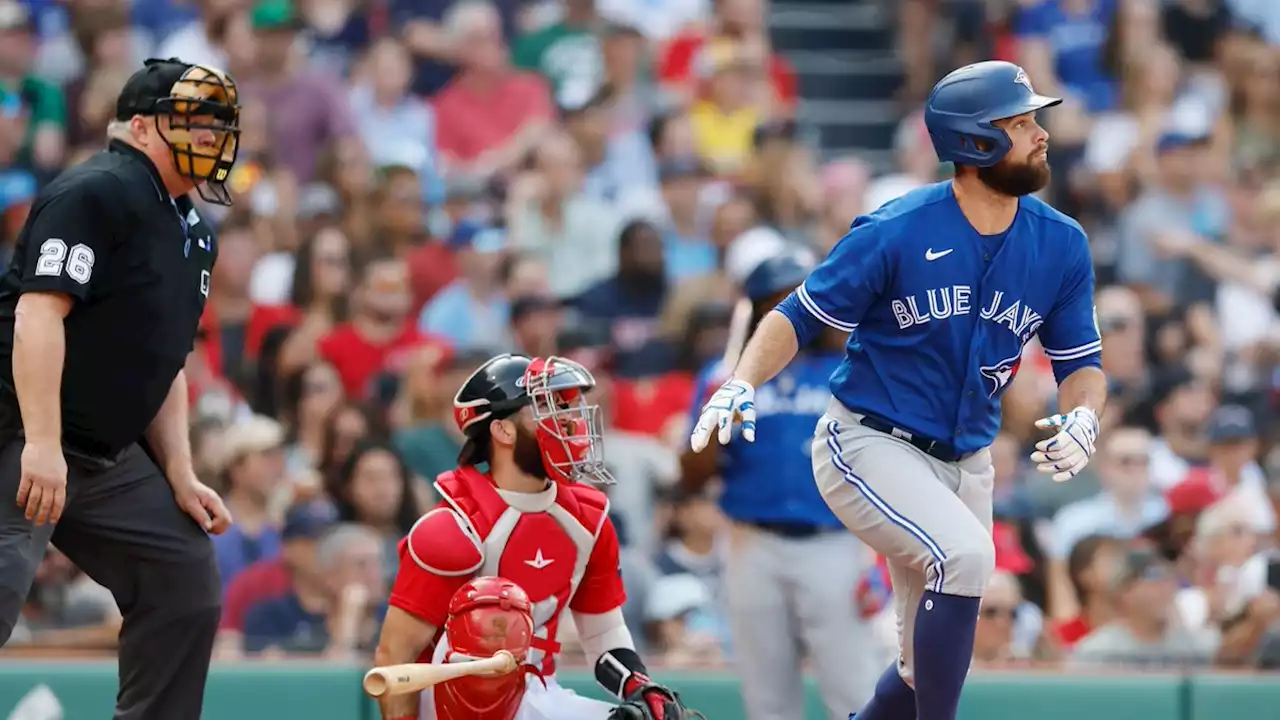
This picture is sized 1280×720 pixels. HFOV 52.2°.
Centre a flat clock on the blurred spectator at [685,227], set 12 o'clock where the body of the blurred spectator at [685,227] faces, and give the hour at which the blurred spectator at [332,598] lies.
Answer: the blurred spectator at [332,598] is roughly at 1 o'clock from the blurred spectator at [685,227].

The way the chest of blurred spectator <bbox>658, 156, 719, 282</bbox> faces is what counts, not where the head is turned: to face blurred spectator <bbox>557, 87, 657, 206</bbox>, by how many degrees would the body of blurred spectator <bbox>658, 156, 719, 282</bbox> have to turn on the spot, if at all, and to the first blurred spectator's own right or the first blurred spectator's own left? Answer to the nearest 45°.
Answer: approximately 135° to the first blurred spectator's own right

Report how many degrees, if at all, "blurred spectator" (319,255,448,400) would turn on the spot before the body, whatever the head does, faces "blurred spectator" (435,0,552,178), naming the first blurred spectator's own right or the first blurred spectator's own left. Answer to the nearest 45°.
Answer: approximately 135° to the first blurred spectator's own left

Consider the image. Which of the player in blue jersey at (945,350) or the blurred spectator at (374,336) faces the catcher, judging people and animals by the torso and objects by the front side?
the blurred spectator

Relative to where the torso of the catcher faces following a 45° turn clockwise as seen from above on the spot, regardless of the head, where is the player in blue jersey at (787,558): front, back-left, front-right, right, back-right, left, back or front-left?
back-left

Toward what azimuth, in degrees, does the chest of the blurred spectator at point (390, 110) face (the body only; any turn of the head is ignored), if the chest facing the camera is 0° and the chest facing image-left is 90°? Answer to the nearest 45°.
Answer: approximately 0°

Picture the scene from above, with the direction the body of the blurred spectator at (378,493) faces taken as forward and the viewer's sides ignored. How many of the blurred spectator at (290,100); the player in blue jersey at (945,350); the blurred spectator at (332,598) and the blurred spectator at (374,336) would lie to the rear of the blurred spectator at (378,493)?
2

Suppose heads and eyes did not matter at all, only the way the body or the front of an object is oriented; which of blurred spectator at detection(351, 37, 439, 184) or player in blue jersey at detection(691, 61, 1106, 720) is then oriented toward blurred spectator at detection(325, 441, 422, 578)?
blurred spectator at detection(351, 37, 439, 184)

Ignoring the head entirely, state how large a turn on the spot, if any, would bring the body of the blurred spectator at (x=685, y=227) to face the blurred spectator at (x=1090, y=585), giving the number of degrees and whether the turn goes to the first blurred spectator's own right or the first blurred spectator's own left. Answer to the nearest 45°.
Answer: approximately 45° to the first blurred spectator's own left

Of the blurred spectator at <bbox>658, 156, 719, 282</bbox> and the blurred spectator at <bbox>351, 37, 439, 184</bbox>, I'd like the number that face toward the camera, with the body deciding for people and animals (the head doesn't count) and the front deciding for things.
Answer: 2
